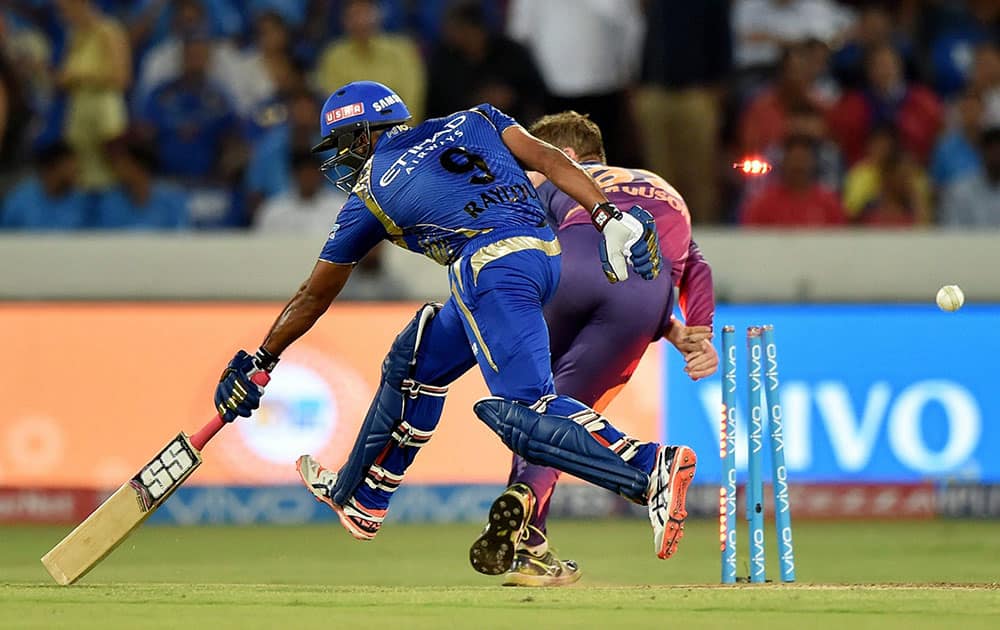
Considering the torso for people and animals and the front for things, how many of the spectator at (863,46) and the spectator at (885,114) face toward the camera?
2

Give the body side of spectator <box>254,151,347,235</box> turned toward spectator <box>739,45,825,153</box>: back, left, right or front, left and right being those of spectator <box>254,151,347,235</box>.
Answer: left

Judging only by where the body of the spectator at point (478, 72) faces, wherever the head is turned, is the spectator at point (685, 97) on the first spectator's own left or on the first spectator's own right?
on the first spectator's own left

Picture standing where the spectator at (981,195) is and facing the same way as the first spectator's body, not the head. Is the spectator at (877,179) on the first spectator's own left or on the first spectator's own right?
on the first spectator's own right

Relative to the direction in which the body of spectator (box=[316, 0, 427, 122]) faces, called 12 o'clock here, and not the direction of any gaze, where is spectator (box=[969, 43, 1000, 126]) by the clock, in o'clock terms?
spectator (box=[969, 43, 1000, 126]) is roughly at 9 o'clock from spectator (box=[316, 0, 427, 122]).
